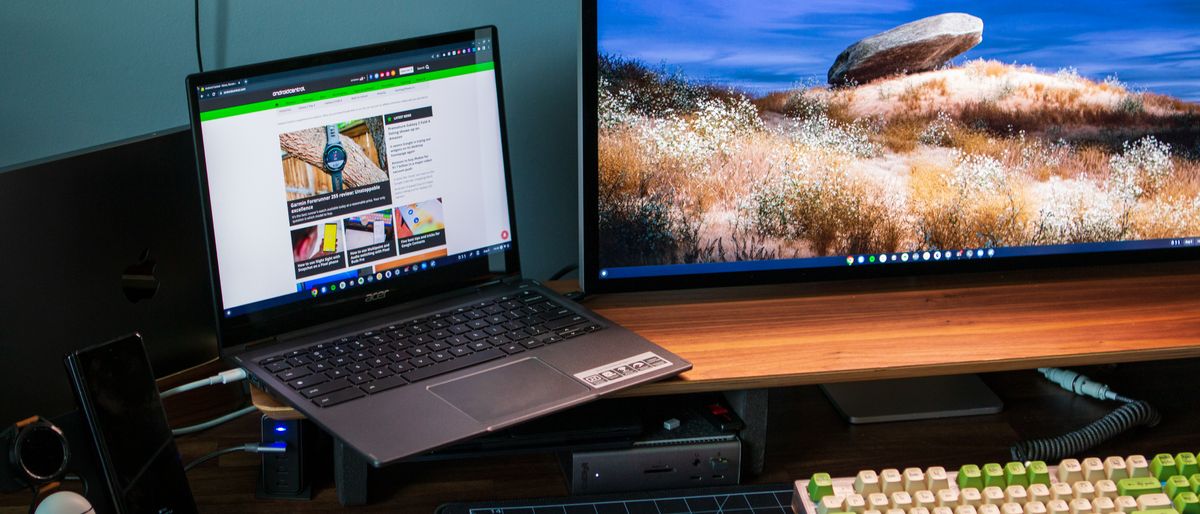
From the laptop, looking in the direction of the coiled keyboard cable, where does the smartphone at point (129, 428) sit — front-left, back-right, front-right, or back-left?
back-right

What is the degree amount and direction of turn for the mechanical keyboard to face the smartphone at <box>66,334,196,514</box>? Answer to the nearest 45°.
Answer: approximately 45° to its right

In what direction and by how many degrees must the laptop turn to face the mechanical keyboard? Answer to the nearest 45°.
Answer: approximately 45° to its left

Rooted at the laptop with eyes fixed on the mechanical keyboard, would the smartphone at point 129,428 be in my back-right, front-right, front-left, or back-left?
back-right

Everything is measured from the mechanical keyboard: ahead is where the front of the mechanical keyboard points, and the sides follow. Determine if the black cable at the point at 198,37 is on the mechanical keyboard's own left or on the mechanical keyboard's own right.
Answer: on the mechanical keyboard's own right
